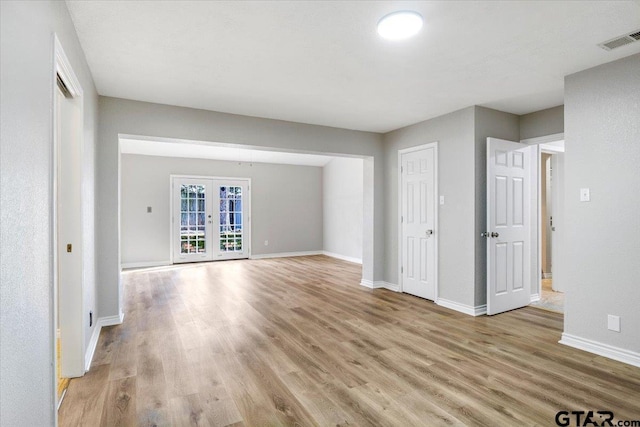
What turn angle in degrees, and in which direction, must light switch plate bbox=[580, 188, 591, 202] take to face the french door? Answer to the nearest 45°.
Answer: approximately 90° to its right

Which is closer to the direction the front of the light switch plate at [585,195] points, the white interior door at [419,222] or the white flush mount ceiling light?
the white flush mount ceiling light

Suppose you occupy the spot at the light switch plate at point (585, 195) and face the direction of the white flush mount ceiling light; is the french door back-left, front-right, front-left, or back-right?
front-right

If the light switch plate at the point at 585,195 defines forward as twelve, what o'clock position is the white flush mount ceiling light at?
The white flush mount ceiling light is roughly at 1 o'clock from the light switch plate.

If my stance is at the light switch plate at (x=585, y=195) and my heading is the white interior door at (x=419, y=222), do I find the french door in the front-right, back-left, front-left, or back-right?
front-left

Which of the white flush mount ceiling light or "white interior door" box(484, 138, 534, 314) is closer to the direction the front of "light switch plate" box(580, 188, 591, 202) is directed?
the white flush mount ceiling light

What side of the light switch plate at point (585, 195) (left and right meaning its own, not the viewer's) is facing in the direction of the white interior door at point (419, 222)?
right

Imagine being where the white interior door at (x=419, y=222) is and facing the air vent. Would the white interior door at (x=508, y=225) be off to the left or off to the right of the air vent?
left
